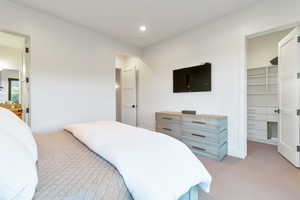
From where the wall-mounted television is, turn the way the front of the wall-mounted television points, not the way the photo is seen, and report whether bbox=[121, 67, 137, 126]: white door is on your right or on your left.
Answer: on your right

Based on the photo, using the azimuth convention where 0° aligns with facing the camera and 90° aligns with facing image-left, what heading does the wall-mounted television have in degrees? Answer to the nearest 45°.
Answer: approximately 45°

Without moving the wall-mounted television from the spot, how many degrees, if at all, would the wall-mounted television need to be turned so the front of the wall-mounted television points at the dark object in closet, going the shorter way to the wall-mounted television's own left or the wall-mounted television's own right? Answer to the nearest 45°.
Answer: approximately 135° to the wall-mounted television's own left

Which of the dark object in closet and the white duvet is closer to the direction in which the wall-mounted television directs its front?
the white duvet

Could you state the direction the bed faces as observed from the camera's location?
facing away from the viewer and to the right of the viewer
